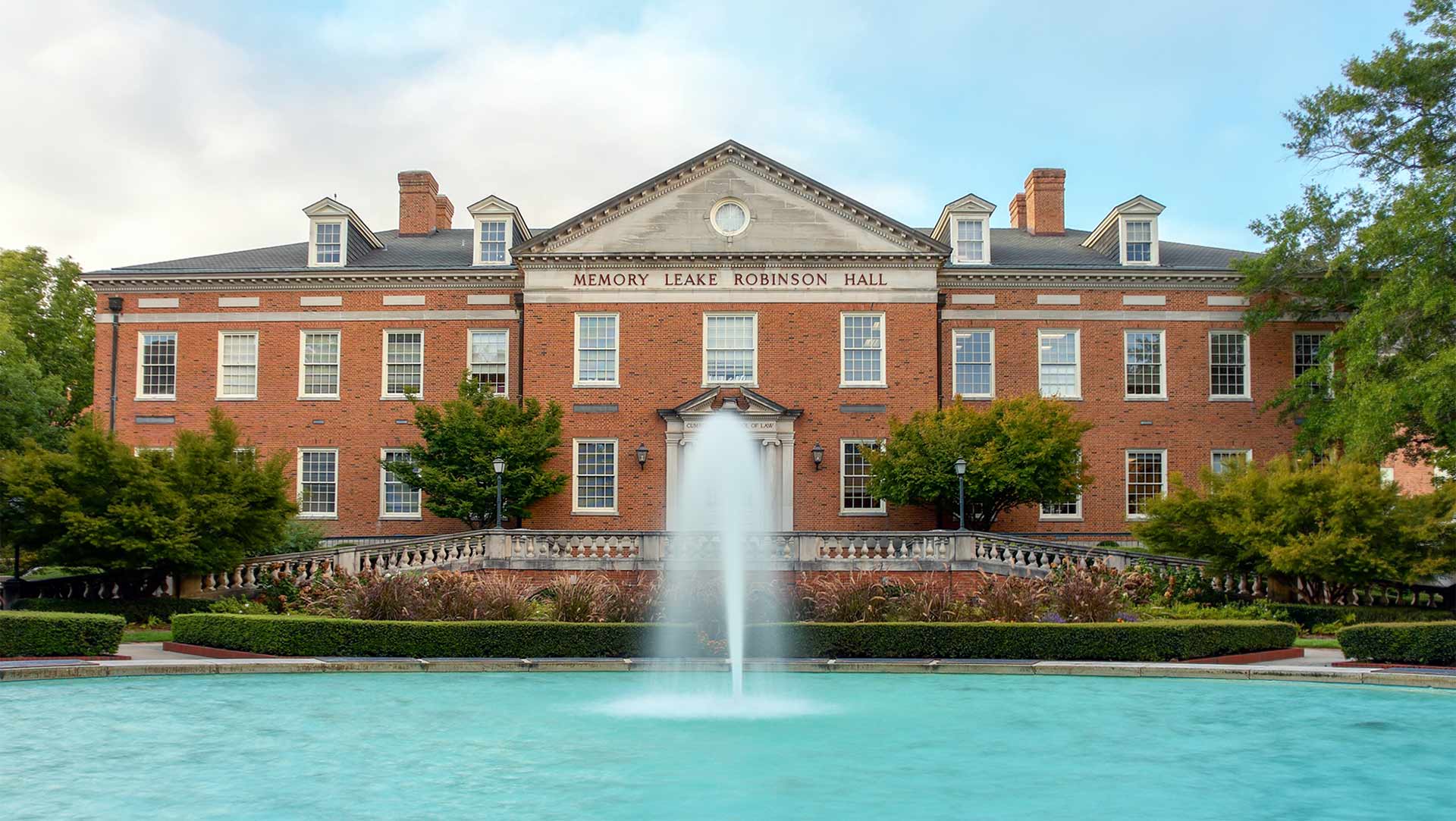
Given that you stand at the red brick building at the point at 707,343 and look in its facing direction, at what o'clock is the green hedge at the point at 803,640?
The green hedge is roughly at 12 o'clock from the red brick building.

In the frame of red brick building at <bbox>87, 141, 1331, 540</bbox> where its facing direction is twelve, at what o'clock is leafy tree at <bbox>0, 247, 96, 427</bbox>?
The leafy tree is roughly at 4 o'clock from the red brick building.

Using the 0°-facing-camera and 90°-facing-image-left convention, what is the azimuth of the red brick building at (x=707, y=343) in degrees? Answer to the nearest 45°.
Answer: approximately 0°

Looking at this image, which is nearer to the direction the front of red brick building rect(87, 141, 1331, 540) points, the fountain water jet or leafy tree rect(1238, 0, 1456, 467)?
the fountain water jet

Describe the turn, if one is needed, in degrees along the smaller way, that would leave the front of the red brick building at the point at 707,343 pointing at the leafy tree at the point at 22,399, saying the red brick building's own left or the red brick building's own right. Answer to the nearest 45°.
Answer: approximately 90° to the red brick building's own right

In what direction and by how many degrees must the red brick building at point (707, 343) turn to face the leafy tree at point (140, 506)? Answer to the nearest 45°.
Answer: approximately 45° to its right

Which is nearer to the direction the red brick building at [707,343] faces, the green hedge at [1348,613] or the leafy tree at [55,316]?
the green hedge

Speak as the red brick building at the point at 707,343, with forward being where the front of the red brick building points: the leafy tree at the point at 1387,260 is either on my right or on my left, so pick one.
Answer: on my left
